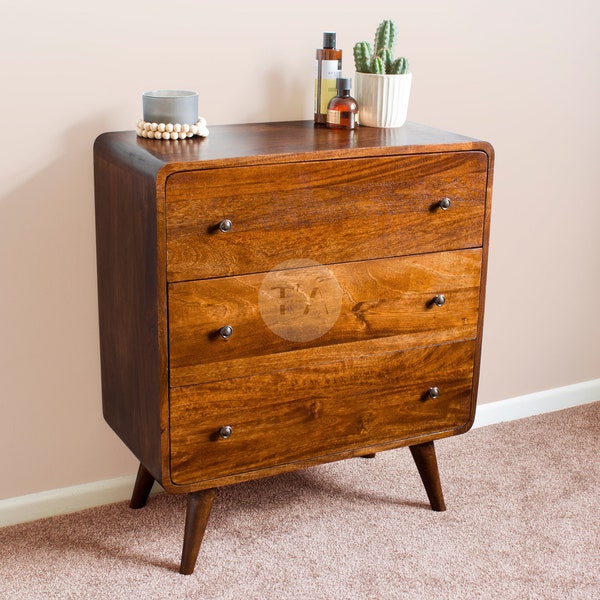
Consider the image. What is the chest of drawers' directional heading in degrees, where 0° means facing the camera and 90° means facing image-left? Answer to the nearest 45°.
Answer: approximately 315°
